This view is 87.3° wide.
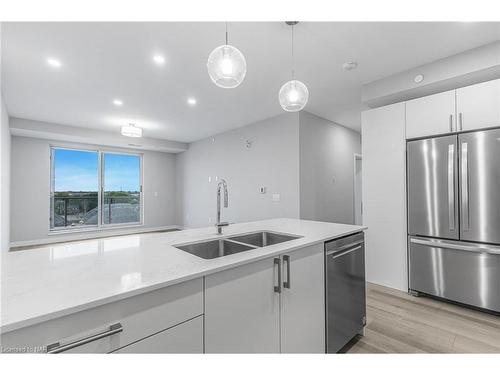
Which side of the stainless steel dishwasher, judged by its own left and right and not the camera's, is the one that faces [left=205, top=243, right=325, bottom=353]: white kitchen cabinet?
right

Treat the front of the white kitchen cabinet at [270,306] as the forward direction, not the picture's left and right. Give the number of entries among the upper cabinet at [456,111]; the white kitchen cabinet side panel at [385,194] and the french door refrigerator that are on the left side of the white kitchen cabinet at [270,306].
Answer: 3

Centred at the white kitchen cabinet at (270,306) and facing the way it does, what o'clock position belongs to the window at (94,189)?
The window is roughly at 6 o'clock from the white kitchen cabinet.

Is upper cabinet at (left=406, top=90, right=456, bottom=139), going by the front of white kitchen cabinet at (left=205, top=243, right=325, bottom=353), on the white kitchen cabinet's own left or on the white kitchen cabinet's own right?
on the white kitchen cabinet's own left

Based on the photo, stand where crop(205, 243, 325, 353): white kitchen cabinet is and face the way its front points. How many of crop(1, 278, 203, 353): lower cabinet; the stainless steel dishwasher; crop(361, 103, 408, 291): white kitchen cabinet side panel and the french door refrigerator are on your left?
3

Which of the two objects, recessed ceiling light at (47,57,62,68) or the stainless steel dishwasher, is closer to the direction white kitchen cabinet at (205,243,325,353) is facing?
the stainless steel dishwasher

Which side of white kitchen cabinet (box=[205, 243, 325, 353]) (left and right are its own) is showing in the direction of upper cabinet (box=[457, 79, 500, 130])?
left

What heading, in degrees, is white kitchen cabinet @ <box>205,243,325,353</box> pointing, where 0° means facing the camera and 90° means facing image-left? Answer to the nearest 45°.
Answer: approximately 315°
